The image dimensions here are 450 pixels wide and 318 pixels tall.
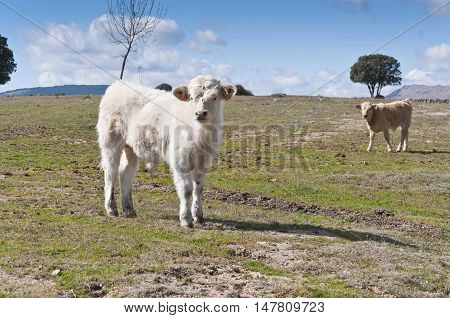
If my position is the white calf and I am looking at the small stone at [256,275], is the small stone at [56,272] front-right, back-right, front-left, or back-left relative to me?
front-right

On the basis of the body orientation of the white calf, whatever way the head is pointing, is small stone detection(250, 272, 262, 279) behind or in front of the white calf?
in front

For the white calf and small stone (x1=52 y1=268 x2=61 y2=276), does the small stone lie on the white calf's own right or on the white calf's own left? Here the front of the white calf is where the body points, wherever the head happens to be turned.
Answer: on the white calf's own right

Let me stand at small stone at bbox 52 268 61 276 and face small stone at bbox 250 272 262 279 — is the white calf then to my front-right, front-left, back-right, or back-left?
front-left

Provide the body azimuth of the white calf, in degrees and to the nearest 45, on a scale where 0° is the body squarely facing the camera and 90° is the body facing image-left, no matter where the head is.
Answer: approximately 315°

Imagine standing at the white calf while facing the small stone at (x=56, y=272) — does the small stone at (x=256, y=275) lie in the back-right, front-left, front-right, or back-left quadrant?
front-left

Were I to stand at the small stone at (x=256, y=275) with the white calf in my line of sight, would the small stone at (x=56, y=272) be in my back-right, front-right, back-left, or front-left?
front-left
